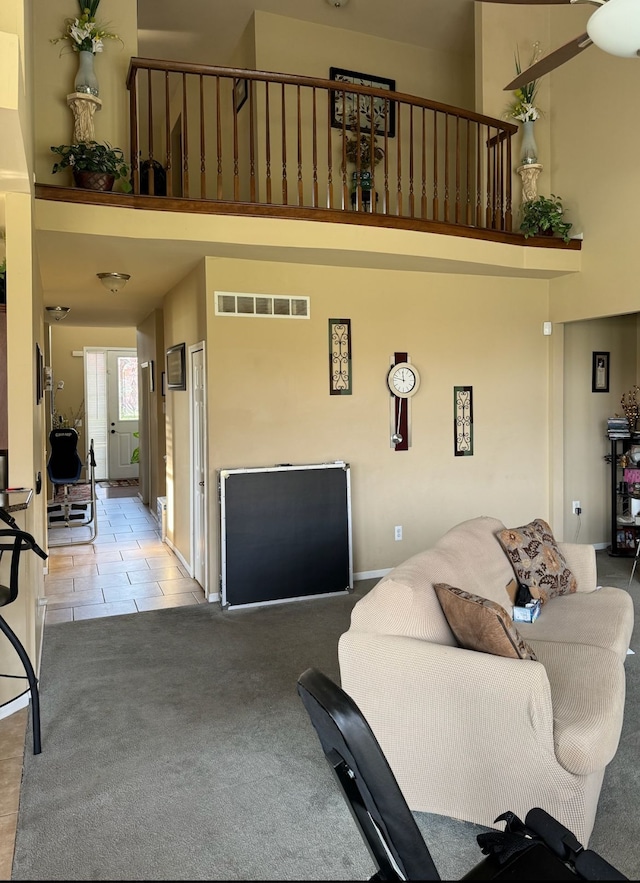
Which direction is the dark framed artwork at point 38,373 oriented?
to the viewer's right

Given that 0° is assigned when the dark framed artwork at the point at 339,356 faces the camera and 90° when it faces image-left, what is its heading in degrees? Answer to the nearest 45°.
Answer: approximately 0°

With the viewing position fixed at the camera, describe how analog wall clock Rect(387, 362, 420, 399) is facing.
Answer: facing the viewer and to the right of the viewer

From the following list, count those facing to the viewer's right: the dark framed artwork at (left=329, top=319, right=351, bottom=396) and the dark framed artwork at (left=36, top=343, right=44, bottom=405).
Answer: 1

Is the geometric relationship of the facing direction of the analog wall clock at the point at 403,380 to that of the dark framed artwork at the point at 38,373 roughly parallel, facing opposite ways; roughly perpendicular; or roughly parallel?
roughly perpendicular

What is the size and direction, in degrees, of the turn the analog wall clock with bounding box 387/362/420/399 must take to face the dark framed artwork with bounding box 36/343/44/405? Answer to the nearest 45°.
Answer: approximately 90° to its right

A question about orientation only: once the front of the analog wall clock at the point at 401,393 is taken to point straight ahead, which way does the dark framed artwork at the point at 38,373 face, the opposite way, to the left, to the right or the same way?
to the left
